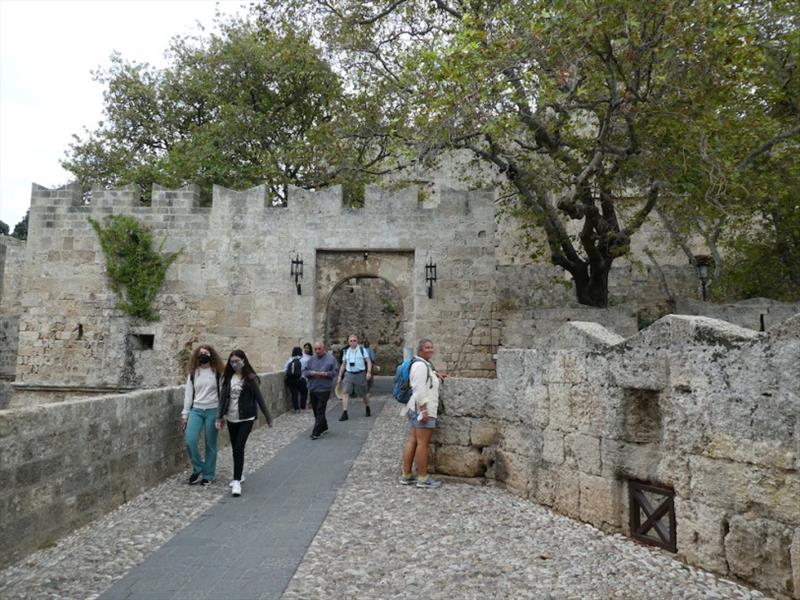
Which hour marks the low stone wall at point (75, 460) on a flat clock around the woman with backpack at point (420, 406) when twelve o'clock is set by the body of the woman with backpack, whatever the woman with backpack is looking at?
The low stone wall is roughly at 5 o'clock from the woman with backpack.

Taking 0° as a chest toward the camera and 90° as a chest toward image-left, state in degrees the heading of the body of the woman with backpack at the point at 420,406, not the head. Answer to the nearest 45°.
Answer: approximately 270°

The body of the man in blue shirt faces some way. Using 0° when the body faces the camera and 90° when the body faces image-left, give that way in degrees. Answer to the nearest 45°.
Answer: approximately 0°

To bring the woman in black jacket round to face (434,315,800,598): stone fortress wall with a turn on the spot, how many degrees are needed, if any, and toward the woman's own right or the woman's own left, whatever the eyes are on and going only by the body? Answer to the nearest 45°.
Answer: approximately 45° to the woman's own left

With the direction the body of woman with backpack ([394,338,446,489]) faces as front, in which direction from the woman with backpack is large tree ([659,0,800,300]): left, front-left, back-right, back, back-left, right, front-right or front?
front-left

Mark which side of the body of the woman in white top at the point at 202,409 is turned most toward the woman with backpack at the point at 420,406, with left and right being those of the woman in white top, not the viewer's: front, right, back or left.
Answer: left

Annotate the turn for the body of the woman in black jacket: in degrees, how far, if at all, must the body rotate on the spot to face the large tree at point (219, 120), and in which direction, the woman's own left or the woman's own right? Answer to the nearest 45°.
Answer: approximately 180°

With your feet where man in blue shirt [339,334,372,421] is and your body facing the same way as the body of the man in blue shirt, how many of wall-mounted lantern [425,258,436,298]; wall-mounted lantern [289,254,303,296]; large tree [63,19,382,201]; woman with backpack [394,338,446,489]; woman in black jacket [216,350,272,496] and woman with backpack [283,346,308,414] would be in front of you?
2
